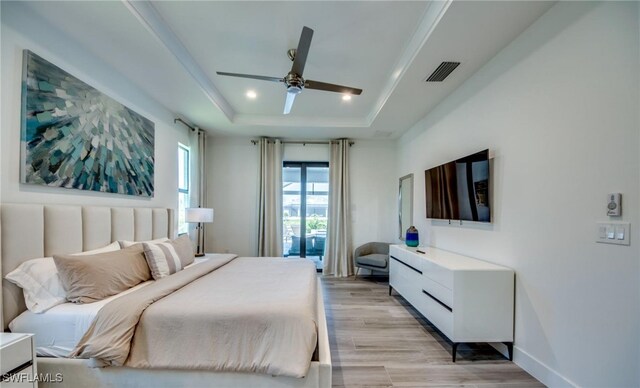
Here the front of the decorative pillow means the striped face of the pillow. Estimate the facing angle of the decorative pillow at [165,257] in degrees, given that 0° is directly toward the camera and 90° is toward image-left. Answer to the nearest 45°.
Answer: approximately 315°

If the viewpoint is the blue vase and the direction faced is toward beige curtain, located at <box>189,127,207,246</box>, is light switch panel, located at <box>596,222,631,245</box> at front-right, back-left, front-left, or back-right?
back-left

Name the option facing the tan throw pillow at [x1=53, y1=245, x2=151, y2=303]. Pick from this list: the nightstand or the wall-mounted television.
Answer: the wall-mounted television

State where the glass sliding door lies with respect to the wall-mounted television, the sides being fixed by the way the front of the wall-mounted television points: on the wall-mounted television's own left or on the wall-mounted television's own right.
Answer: on the wall-mounted television's own right

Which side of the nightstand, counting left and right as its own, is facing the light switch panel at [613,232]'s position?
front

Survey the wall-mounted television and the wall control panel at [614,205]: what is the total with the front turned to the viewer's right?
0

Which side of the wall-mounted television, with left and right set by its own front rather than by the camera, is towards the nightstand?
front

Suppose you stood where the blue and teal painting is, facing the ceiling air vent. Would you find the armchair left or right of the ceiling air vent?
left

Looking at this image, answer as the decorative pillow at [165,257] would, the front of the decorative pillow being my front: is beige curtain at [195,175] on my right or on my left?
on my left

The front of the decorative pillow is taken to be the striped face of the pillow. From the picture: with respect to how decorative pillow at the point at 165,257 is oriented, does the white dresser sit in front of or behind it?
in front

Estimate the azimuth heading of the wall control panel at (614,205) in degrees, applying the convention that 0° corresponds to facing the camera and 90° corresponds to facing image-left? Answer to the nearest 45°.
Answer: approximately 45°
